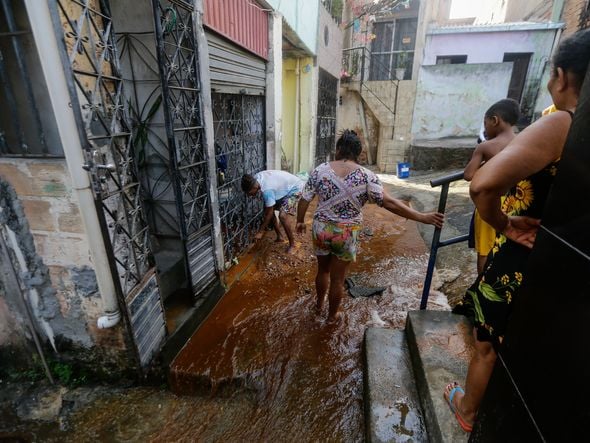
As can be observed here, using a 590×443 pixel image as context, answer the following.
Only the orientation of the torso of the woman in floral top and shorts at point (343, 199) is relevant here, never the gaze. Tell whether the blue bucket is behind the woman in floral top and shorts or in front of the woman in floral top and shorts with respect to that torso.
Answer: in front

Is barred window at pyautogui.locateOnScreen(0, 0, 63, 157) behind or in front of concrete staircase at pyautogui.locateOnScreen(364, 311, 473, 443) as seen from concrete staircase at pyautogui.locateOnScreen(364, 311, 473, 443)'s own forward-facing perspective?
in front

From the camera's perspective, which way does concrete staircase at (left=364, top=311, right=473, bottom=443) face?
to the viewer's left

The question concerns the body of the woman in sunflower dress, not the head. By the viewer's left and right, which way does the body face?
facing away from the viewer and to the left of the viewer

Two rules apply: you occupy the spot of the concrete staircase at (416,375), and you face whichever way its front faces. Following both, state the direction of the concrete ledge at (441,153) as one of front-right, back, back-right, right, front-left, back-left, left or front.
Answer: right

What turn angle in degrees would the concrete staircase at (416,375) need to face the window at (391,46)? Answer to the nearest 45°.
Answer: approximately 90° to its right

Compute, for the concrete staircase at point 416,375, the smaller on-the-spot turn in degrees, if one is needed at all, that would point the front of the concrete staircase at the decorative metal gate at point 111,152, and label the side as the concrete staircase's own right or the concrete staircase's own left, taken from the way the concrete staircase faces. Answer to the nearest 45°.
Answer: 0° — it already faces it

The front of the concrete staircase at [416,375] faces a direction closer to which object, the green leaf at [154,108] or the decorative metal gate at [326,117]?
the green leaf

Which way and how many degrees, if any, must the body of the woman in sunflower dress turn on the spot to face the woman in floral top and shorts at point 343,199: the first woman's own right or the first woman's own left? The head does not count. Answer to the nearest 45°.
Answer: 0° — they already face them

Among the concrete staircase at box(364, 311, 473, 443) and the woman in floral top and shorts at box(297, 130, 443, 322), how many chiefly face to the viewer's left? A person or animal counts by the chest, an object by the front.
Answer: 1

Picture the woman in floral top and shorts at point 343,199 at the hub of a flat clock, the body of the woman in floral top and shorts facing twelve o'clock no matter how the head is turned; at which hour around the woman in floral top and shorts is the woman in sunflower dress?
The woman in sunflower dress is roughly at 5 o'clock from the woman in floral top and shorts.

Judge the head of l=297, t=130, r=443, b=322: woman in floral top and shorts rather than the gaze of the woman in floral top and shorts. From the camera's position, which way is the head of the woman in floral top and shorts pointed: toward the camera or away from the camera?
away from the camera

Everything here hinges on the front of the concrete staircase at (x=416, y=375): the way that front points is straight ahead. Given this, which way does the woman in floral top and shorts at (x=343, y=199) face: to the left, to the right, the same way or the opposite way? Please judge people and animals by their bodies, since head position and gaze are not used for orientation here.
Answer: to the right

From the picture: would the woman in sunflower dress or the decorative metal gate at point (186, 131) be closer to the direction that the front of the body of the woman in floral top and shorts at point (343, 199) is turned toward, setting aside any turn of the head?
the decorative metal gate

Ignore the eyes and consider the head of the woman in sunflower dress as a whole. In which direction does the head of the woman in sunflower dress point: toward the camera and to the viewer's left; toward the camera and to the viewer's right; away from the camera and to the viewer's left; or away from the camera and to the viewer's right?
away from the camera and to the viewer's left

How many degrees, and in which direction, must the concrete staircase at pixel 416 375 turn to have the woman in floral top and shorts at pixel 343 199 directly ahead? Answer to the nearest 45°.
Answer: approximately 45° to its right

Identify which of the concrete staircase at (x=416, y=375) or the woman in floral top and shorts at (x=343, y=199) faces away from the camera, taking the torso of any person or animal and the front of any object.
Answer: the woman in floral top and shorts

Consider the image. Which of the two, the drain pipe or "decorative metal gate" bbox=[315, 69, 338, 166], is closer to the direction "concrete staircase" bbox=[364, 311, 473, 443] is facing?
the drain pipe

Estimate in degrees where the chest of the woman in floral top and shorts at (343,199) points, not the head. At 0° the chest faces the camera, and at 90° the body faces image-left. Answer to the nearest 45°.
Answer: approximately 180°

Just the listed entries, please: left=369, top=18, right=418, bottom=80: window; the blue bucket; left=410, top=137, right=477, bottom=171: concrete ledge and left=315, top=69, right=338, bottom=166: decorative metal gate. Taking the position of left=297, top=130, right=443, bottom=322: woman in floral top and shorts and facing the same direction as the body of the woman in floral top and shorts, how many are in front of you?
4
